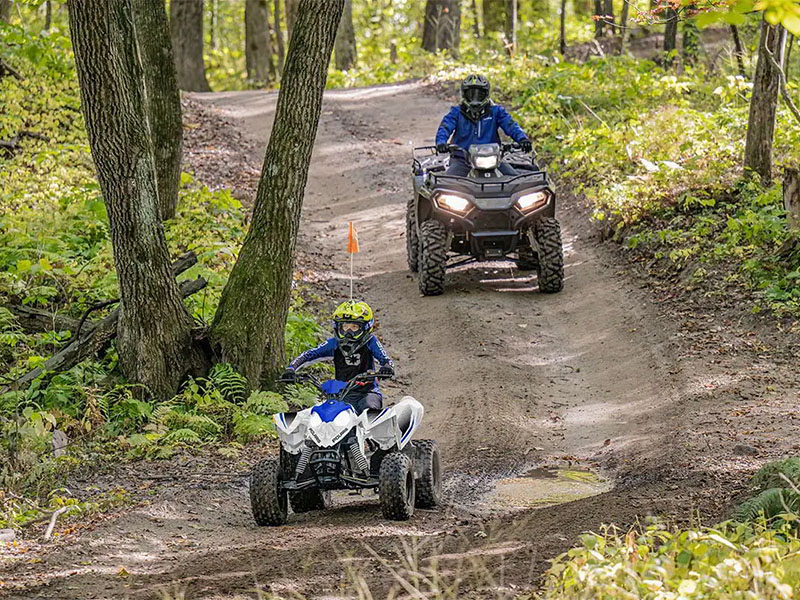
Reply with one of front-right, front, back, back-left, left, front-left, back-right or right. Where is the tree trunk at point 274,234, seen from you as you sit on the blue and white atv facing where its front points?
back

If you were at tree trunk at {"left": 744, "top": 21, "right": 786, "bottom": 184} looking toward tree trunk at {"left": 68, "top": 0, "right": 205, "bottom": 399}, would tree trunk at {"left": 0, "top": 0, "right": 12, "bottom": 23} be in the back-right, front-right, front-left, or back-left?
front-right

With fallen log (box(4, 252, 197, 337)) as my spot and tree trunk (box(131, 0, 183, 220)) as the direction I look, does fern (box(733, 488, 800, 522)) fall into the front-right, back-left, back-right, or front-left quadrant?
back-right

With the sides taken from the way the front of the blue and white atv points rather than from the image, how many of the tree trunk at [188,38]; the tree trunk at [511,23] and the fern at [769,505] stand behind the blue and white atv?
2

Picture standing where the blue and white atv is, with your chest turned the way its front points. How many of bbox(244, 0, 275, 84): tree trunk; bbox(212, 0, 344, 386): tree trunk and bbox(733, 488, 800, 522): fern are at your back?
2

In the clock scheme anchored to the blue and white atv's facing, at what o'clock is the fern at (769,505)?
The fern is roughly at 10 o'clock from the blue and white atv.

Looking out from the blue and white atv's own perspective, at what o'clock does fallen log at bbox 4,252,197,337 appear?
The fallen log is roughly at 5 o'clock from the blue and white atv.

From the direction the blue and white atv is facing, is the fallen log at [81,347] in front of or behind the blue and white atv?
behind

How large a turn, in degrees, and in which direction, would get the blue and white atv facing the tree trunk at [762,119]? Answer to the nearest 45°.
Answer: approximately 135° to its left

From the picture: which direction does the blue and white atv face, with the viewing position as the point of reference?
facing the viewer

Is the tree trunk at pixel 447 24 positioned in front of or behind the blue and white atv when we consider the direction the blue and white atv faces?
behind

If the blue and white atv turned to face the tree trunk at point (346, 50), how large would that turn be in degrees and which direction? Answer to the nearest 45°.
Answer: approximately 180°

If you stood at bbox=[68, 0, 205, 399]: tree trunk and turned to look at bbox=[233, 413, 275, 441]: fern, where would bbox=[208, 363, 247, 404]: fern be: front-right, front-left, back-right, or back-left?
front-left
